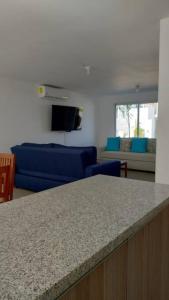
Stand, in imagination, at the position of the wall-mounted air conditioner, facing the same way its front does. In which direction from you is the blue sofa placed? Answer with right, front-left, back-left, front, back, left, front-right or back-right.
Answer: front-right

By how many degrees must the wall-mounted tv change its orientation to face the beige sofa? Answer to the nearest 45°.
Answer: approximately 45° to its left

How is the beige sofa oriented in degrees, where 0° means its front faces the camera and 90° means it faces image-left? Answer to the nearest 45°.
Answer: approximately 0°

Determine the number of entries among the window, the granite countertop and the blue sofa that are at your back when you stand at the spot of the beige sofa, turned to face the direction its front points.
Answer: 1

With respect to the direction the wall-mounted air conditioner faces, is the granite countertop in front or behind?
in front

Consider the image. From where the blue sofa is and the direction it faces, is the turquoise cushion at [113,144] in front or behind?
in front

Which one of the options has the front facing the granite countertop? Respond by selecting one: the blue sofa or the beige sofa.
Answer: the beige sofa

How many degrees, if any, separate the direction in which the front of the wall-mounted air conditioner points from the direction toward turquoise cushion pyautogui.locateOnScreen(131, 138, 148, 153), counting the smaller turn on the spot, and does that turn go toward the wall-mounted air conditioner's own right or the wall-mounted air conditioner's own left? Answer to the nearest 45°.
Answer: approximately 45° to the wall-mounted air conditioner's own left

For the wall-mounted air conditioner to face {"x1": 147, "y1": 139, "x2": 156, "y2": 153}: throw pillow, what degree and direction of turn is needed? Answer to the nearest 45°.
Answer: approximately 45° to its left

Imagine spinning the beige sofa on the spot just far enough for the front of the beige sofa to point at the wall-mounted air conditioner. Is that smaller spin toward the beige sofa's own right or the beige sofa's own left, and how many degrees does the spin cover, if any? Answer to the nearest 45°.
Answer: approximately 90° to the beige sofa's own right
